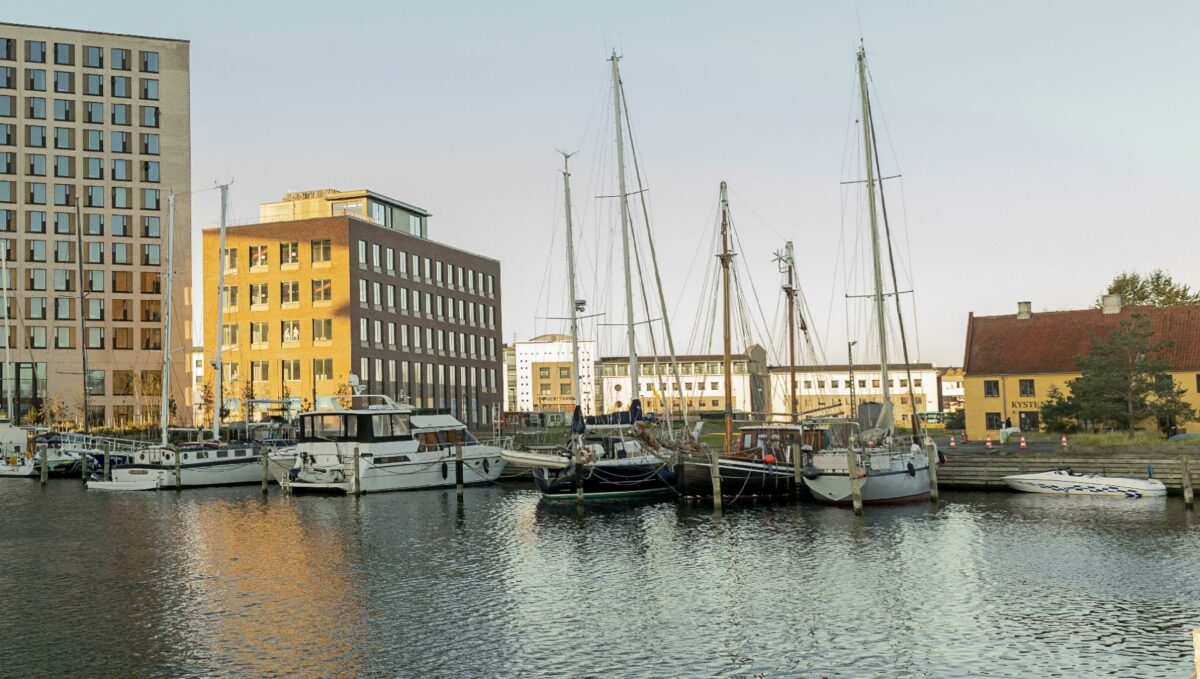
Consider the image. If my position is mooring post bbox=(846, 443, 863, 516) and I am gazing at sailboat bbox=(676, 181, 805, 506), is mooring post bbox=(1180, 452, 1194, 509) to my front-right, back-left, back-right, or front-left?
back-right

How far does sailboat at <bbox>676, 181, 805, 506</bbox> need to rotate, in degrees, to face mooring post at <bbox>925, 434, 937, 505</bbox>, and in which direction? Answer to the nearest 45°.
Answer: approximately 135° to its left

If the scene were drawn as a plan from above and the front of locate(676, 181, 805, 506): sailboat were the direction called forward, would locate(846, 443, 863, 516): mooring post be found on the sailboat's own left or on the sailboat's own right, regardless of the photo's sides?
on the sailboat's own left

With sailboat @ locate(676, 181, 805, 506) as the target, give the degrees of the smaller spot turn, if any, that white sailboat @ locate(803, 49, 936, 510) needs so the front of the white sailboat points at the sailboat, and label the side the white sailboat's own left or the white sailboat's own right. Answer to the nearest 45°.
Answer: approximately 135° to the white sailboat's own left

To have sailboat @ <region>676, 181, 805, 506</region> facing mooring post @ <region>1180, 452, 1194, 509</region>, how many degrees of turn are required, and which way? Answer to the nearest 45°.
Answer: approximately 135° to its left

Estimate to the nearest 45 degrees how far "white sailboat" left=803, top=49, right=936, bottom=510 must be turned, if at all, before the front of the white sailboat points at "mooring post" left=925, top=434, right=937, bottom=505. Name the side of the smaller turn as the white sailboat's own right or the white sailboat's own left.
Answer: approximately 45° to the white sailboat's own right

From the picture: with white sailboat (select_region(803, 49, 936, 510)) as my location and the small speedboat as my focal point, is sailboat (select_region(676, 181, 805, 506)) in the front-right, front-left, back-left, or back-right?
back-left

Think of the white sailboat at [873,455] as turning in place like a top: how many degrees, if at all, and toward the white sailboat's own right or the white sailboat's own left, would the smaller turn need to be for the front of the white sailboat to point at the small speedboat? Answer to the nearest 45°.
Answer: approximately 45° to the white sailboat's own right
